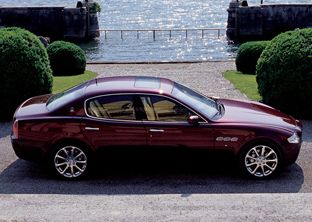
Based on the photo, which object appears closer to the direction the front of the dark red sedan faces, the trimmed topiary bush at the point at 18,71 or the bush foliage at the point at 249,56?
the bush foliage

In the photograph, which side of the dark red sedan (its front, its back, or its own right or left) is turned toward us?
right

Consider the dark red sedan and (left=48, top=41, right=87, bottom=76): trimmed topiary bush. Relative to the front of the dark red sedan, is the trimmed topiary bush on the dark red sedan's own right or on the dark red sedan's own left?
on the dark red sedan's own left

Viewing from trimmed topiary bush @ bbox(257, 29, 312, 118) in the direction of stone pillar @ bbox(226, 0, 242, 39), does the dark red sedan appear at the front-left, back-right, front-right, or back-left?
back-left

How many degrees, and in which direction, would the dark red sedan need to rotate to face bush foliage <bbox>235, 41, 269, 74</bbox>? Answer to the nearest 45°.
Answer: approximately 90° to its left

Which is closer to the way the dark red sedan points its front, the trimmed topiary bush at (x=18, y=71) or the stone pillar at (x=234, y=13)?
the stone pillar

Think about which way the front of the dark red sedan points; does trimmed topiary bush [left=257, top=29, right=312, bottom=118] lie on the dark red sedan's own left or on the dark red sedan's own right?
on the dark red sedan's own left

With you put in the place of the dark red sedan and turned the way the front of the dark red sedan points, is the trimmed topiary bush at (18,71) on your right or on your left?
on your left
